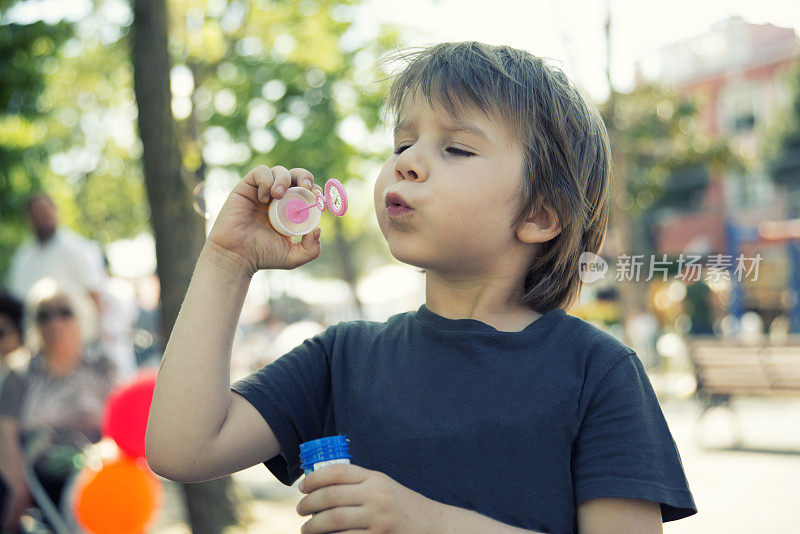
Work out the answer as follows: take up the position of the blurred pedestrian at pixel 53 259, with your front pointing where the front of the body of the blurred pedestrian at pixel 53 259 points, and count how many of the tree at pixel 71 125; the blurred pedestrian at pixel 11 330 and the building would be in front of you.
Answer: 1

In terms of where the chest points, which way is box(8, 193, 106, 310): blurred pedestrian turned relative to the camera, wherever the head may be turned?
toward the camera

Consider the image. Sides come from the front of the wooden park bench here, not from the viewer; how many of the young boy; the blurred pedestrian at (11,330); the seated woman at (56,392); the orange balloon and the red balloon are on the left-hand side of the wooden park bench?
0

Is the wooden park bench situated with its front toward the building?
no

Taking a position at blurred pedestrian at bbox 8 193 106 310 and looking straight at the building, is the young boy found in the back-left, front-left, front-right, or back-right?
back-right

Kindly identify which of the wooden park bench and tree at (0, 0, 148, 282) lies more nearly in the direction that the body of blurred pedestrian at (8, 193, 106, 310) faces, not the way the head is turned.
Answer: the wooden park bench

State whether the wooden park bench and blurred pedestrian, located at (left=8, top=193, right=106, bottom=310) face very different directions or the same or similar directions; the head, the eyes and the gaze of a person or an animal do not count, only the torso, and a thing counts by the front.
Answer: same or similar directions

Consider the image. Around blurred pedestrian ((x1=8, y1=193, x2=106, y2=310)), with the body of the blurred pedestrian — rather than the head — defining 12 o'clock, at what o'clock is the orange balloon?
The orange balloon is roughly at 12 o'clock from the blurred pedestrian.

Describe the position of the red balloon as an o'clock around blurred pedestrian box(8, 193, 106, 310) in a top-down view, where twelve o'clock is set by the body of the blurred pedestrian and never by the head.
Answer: The red balloon is roughly at 12 o'clock from the blurred pedestrian.

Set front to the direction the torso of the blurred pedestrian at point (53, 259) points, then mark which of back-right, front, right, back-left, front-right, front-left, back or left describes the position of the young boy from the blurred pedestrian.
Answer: front

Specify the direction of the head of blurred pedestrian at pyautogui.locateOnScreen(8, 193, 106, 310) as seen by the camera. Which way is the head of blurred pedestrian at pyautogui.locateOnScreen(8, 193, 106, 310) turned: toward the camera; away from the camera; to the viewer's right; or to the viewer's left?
toward the camera

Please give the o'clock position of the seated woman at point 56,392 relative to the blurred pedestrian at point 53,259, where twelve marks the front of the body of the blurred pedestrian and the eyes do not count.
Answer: The seated woman is roughly at 12 o'clock from the blurred pedestrian.

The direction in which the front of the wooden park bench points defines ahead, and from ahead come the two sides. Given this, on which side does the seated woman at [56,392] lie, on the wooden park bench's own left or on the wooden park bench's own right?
on the wooden park bench's own right
